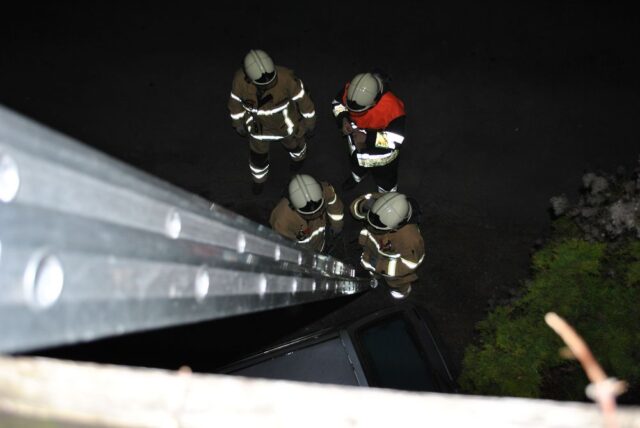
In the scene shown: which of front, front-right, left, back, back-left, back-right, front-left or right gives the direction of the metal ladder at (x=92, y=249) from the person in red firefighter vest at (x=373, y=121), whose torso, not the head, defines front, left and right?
front-left

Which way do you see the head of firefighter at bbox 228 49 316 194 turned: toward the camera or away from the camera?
toward the camera

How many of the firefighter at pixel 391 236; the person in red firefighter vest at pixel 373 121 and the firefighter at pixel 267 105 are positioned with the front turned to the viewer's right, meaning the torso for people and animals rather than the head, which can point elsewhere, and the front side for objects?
0

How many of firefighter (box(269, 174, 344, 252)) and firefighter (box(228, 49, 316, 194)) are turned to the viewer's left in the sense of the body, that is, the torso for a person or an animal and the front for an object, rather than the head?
0

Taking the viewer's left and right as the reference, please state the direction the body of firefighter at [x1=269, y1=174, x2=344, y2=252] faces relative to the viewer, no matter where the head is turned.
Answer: facing the viewer and to the right of the viewer

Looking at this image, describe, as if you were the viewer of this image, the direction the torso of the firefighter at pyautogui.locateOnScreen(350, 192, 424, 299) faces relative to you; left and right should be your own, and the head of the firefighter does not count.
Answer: facing the viewer and to the left of the viewer

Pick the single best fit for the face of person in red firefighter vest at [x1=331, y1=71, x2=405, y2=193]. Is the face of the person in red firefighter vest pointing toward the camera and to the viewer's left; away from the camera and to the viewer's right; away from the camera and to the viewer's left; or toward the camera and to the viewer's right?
toward the camera and to the viewer's left

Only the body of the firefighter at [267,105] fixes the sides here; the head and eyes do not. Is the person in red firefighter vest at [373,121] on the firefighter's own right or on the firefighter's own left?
on the firefighter's own left

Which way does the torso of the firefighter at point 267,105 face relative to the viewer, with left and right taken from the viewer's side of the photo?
facing the viewer
